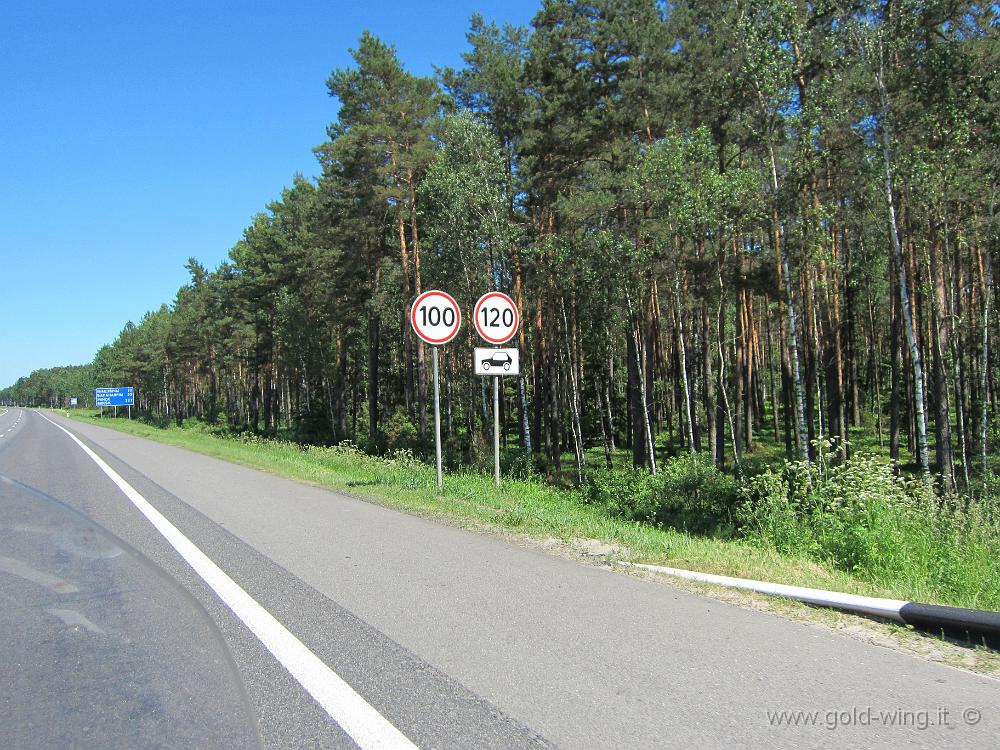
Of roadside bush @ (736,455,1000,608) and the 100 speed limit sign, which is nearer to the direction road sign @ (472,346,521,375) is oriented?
the roadside bush

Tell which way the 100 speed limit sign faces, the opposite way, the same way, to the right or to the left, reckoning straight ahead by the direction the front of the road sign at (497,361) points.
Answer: the same way

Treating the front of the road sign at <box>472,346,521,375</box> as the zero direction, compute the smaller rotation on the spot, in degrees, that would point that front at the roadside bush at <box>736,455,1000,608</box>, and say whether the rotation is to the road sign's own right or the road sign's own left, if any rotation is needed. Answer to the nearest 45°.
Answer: approximately 45° to the road sign's own left

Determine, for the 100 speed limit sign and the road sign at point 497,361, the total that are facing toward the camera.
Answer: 2

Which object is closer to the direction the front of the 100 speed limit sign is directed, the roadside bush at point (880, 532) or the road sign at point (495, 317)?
the roadside bush

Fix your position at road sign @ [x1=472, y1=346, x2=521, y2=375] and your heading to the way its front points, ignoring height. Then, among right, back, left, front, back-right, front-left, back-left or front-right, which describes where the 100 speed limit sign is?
right

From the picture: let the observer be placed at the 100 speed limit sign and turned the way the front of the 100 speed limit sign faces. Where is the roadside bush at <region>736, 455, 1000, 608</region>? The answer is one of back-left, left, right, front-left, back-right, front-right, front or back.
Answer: front-left

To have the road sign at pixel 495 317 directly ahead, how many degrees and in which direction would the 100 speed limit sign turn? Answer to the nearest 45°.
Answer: approximately 90° to its left

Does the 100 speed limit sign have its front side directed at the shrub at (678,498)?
no

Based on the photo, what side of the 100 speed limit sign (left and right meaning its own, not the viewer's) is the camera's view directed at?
front

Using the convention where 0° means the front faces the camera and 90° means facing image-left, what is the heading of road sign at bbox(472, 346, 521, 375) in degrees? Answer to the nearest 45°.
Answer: approximately 0°

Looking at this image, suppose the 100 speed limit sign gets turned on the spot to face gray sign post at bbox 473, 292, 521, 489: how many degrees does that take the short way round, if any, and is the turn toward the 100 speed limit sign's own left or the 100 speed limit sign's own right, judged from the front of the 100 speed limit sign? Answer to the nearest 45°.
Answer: approximately 90° to the 100 speed limit sign's own left

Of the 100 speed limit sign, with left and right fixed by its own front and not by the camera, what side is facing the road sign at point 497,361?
left

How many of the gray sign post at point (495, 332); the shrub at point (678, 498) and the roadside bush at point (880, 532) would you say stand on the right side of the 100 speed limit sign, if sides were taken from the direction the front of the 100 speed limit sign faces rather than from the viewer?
0

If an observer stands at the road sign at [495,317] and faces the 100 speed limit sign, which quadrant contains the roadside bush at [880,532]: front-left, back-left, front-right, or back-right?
back-left
